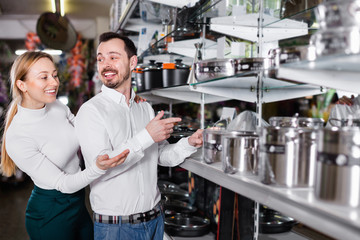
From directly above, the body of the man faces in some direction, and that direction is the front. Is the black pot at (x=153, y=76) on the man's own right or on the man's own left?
on the man's own left

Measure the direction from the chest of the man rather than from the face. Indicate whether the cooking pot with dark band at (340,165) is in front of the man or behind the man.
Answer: in front

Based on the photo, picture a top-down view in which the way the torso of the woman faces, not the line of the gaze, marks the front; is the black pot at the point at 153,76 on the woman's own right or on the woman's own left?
on the woman's own left

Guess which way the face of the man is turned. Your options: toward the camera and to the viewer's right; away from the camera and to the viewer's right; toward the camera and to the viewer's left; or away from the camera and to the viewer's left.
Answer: toward the camera and to the viewer's left

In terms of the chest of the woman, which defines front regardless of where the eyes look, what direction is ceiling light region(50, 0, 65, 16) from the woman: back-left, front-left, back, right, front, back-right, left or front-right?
back-left

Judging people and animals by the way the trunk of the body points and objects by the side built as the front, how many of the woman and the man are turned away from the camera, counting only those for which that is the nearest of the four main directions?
0

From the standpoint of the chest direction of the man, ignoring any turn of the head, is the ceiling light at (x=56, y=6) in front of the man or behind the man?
behind

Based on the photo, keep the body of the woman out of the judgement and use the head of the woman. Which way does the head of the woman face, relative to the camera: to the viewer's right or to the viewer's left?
to the viewer's right

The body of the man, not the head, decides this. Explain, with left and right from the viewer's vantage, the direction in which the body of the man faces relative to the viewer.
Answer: facing the viewer and to the right of the viewer

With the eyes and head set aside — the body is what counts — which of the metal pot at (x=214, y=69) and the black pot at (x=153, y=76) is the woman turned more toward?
the metal pot
